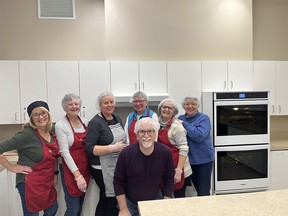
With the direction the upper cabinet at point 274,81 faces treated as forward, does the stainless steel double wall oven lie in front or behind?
in front

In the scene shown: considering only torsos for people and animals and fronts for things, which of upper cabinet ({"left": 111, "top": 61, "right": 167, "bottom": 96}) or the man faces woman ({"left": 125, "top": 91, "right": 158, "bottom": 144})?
the upper cabinet

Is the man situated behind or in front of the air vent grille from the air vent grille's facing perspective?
in front

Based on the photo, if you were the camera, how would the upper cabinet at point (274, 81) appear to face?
facing the viewer

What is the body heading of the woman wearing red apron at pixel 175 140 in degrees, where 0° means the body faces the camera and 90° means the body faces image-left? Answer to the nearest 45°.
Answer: approximately 45°
